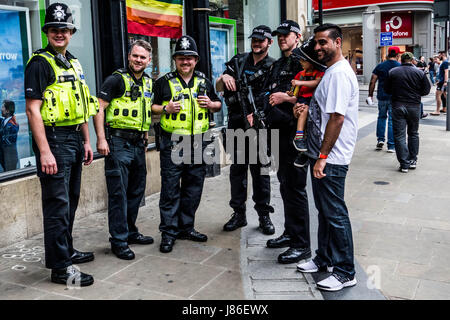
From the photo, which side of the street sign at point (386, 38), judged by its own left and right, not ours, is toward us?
front

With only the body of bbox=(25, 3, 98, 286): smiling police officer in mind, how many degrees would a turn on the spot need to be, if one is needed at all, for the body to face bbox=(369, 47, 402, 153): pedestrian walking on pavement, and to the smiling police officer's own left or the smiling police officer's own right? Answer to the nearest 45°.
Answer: approximately 90° to the smiling police officer's own left

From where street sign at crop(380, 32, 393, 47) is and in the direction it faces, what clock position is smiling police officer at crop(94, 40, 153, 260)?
The smiling police officer is roughly at 12 o'clock from the street sign.

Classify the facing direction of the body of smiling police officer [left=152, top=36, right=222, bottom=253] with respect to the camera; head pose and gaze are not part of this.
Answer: toward the camera

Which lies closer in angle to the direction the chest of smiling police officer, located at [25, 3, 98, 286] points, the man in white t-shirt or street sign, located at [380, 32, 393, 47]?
the man in white t-shirt

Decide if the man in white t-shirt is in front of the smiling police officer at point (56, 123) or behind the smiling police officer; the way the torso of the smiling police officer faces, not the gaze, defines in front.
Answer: in front

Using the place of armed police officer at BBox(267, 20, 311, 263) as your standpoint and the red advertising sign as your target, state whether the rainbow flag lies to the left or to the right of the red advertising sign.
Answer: left

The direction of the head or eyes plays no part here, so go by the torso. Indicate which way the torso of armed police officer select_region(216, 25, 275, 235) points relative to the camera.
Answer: toward the camera

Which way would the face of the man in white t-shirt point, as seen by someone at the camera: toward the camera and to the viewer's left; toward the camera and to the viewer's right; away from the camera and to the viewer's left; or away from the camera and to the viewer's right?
toward the camera and to the viewer's left
